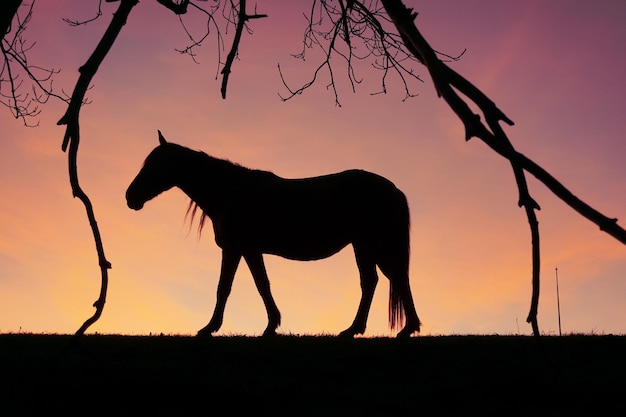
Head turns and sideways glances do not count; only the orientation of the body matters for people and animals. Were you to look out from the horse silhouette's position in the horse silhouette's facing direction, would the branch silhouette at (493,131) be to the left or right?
on its left

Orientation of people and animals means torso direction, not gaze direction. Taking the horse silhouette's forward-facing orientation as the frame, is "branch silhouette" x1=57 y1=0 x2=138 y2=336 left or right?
on its left

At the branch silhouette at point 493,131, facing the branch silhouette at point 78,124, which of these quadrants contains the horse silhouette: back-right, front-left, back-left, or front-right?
front-right

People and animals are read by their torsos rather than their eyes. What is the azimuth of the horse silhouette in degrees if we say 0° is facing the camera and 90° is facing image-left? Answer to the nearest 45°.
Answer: approximately 90°
